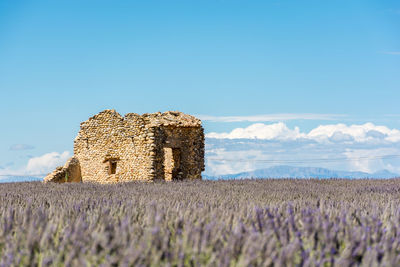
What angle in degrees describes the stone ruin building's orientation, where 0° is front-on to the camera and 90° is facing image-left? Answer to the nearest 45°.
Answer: approximately 315°
